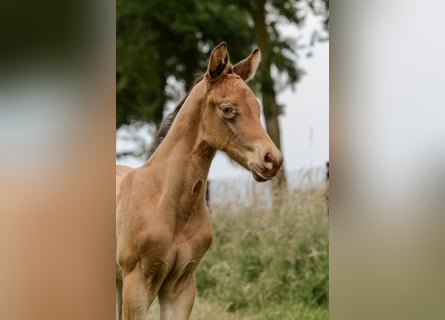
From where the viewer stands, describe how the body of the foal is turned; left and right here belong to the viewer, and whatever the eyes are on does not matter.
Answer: facing the viewer and to the right of the viewer

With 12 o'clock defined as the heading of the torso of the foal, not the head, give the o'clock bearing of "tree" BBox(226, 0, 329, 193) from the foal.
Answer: The tree is roughly at 8 o'clock from the foal.
